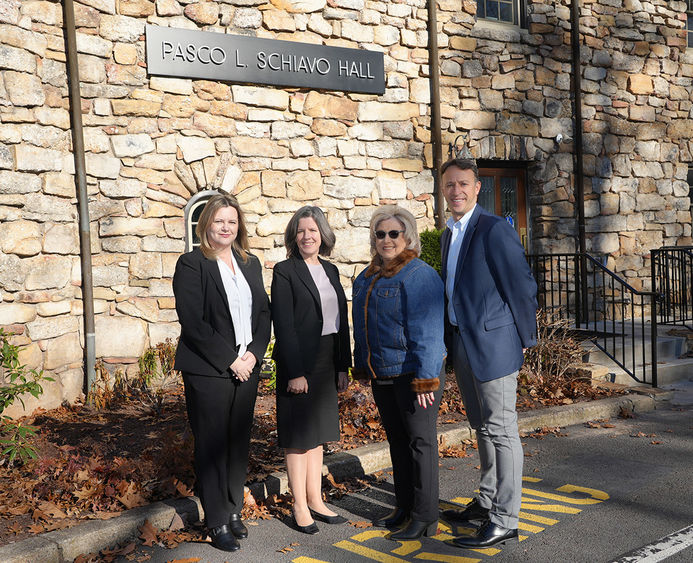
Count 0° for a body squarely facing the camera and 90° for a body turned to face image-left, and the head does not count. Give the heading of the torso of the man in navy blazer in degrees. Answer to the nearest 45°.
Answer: approximately 45°

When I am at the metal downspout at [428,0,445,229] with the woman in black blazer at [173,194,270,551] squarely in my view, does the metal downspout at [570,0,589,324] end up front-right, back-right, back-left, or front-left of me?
back-left

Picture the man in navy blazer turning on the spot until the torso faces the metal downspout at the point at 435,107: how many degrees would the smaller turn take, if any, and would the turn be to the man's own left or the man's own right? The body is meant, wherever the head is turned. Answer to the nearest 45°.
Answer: approximately 135° to the man's own right

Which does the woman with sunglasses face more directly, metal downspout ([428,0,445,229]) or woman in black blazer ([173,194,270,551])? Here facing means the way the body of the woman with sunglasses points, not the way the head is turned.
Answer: the woman in black blazer

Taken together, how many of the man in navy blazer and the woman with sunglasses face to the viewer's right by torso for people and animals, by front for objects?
0

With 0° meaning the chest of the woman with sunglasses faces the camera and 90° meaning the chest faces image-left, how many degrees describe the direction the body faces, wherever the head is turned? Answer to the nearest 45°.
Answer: approximately 45°

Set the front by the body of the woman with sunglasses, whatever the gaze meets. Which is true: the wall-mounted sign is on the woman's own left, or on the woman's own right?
on the woman's own right
